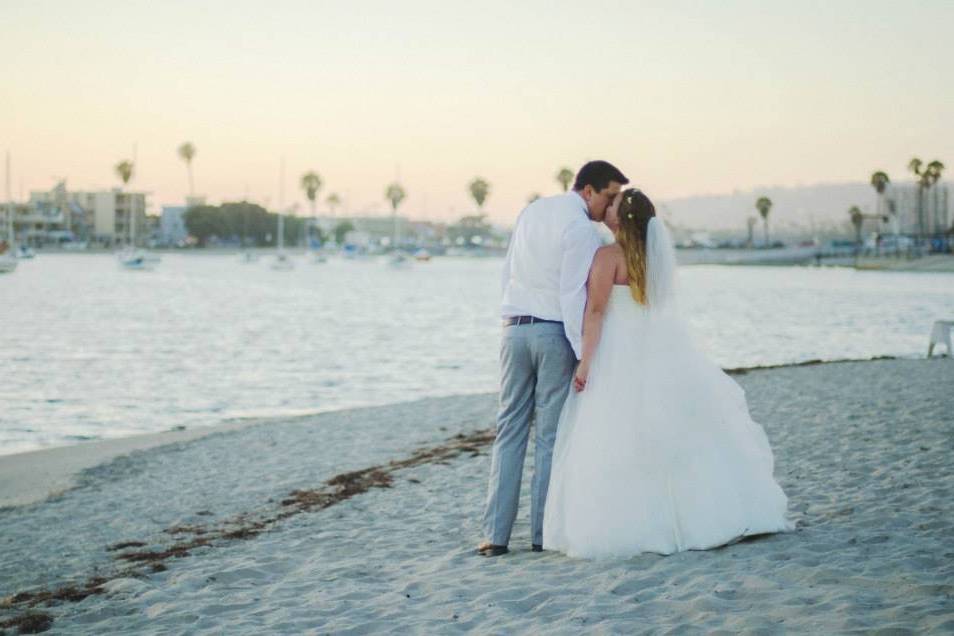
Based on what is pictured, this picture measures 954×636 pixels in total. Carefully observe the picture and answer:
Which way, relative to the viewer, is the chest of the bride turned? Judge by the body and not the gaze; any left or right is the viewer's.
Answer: facing away from the viewer and to the left of the viewer

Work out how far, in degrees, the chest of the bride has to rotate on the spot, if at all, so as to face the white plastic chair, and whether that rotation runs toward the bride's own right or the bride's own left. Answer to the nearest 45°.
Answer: approximately 45° to the bride's own right

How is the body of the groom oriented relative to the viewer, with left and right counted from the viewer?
facing away from the viewer

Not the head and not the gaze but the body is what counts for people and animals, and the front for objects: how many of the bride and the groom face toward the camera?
0

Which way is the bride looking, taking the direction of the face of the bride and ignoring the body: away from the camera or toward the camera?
away from the camera
